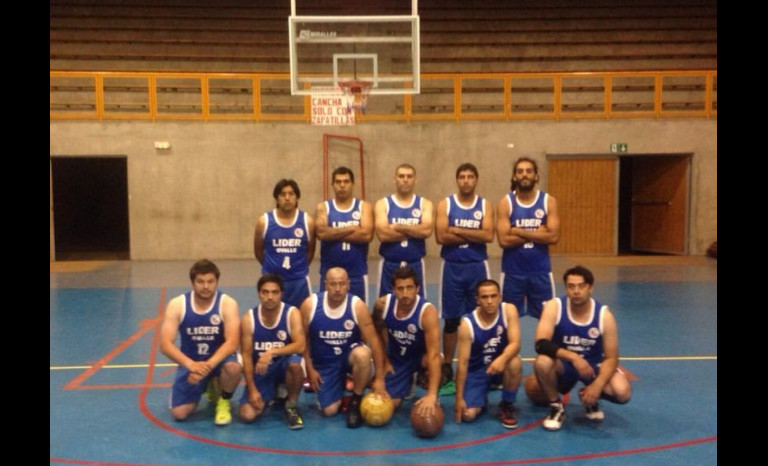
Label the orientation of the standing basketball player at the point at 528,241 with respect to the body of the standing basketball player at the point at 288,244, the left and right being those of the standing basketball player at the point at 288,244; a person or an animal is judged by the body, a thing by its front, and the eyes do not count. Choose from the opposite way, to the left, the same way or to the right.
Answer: the same way

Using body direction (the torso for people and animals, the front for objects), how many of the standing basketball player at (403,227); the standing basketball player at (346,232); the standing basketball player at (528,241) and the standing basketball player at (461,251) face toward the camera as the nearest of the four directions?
4

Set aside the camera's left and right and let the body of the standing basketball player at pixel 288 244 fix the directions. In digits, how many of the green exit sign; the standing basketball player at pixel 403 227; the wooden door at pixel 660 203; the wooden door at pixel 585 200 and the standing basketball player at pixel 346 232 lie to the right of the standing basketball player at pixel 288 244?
0

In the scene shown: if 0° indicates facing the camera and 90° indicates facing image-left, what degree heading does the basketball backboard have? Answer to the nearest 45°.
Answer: approximately 0°

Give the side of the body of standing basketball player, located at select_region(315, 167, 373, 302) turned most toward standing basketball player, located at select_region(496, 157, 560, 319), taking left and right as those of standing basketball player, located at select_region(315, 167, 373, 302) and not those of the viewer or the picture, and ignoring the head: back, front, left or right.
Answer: left

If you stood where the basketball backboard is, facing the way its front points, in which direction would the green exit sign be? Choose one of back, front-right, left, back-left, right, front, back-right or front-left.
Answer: left

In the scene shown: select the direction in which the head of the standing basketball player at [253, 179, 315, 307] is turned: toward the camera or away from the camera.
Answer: toward the camera

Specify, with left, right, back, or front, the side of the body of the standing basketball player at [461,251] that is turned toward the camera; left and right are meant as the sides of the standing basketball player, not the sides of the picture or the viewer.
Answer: front

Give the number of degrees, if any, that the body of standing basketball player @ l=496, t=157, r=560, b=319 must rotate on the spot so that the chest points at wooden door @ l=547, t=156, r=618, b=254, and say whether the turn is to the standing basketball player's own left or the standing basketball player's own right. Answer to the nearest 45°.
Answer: approximately 180°

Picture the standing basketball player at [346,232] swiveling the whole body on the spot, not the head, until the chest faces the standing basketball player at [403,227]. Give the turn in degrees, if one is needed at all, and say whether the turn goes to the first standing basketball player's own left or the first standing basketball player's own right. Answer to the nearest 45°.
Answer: approximately 90° to the first standing basketball player's own left

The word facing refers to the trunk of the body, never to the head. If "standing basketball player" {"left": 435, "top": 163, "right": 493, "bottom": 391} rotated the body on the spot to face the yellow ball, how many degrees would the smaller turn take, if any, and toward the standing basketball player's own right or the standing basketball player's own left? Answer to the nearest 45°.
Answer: approximately 45° to the standing basketball player's own right

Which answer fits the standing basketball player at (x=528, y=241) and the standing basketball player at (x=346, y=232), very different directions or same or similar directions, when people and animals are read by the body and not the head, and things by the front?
same or similar directions

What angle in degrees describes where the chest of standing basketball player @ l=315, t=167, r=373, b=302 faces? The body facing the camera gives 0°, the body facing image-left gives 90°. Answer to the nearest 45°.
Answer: approximately 0°

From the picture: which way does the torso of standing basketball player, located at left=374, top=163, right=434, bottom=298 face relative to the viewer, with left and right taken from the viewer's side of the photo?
facing the viewer

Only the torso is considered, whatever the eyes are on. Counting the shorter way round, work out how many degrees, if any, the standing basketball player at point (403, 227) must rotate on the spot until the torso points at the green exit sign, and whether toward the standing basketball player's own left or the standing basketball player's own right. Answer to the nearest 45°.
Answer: approximately 135° to the standing basketball player's own left

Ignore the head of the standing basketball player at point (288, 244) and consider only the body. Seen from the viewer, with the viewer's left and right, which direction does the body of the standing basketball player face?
facing the viewer

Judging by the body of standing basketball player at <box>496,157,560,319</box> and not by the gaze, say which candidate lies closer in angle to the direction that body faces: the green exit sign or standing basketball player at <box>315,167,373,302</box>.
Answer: the standing basketball player
